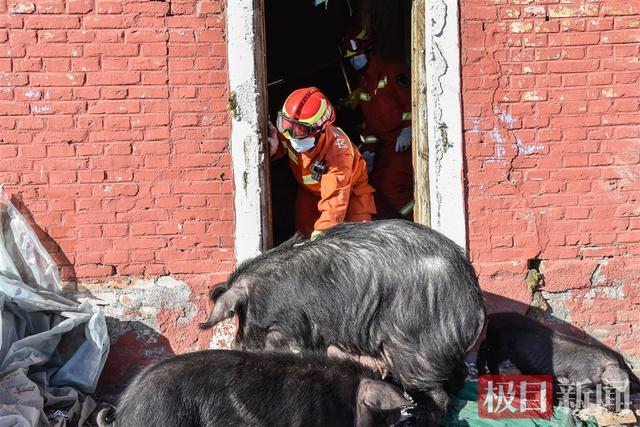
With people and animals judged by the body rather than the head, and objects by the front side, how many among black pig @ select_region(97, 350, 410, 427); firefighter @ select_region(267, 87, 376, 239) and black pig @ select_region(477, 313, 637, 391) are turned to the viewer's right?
2

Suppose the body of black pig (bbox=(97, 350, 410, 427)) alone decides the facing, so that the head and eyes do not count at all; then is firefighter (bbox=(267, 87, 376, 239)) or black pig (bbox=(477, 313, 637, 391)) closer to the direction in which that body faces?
the black pig

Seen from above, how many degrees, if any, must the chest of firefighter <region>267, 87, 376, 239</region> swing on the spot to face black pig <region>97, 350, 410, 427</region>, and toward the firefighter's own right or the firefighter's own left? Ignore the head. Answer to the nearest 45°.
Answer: approximately 45° to the firefighter's own left

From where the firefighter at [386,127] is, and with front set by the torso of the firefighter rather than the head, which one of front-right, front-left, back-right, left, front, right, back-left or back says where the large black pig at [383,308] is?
front-left

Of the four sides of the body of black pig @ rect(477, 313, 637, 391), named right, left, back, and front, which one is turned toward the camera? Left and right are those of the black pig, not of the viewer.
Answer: right

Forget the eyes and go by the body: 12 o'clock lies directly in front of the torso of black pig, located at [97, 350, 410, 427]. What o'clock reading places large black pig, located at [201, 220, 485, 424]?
The large black pig is roughly at 11 o'clock from the black pig.

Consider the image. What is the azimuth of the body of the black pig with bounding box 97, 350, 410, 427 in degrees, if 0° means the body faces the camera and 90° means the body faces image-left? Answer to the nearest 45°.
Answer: approximately 270°

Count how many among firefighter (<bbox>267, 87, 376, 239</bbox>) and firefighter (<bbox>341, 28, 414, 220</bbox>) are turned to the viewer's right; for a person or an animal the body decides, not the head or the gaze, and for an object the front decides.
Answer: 0

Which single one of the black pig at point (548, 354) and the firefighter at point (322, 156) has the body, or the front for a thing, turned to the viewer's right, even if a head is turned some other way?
the black pig

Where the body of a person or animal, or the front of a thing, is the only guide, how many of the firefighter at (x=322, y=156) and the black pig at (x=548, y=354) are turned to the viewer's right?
1

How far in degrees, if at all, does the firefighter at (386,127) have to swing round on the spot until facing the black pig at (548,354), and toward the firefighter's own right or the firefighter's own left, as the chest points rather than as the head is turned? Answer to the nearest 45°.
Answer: approximately 90° to the firefighter's own left

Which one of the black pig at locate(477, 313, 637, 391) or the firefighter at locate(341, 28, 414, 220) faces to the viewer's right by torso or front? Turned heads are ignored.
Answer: the black pig

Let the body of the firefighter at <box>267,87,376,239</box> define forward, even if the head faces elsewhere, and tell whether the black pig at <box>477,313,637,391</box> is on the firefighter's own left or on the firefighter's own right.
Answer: on the firefighter's own left

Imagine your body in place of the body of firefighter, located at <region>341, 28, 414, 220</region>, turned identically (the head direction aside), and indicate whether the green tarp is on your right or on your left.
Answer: on your left
